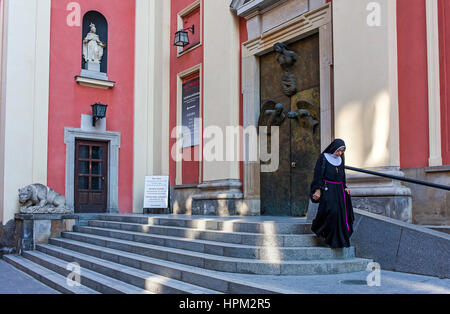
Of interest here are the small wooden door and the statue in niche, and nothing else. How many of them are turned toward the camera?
2

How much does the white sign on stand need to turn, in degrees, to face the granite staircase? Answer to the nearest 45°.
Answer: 0° — it already faces it

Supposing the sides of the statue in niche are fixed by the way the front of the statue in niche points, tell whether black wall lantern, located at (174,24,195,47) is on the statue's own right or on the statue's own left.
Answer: on the statue's own left

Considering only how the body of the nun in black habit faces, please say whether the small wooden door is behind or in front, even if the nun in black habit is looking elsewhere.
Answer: behind

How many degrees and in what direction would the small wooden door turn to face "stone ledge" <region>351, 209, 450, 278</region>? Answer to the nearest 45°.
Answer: approximately 45° to its left

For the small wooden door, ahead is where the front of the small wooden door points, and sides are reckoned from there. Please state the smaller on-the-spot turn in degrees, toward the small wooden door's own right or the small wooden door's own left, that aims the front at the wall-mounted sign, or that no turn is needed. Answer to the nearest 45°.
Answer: approximately 90° to the small wooden door's own left

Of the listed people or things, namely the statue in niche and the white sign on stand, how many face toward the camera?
2
